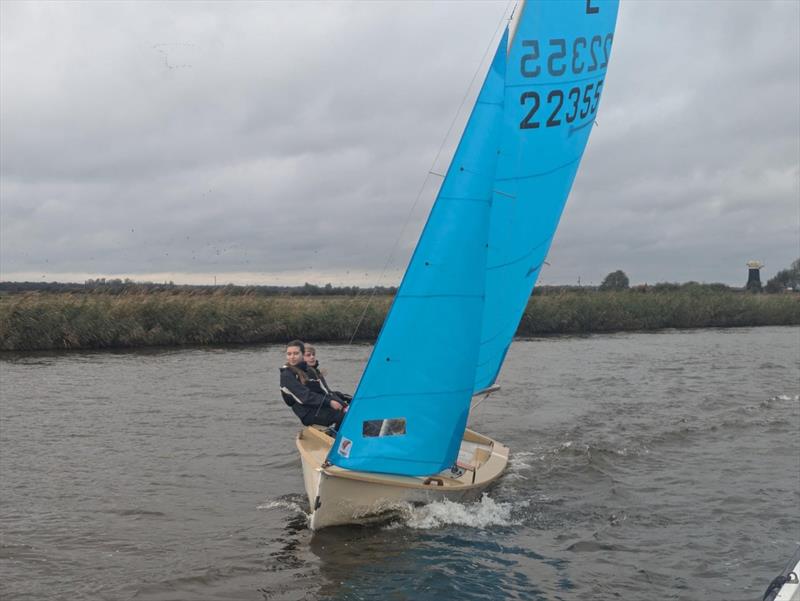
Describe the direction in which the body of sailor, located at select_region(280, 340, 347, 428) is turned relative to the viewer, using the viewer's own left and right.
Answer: facing the viewer and to the right of the viewer

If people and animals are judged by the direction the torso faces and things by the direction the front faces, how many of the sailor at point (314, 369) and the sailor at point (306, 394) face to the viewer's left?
0
